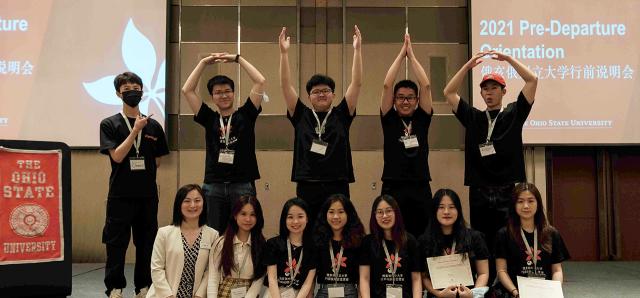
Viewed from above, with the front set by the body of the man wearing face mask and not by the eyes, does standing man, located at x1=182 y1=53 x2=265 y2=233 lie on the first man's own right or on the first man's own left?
on the first man's own left

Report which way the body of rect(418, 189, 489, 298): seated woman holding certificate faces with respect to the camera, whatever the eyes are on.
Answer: toward the camera

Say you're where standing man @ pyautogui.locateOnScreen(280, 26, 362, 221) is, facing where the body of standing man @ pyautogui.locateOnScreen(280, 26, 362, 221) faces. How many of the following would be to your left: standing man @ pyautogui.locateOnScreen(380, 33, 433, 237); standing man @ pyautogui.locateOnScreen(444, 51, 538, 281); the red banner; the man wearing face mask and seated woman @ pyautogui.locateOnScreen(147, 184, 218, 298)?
2

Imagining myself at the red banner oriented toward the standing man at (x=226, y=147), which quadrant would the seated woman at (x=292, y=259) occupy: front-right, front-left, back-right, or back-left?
front-right

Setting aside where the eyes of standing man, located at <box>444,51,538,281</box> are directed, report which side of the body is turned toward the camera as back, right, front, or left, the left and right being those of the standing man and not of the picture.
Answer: front

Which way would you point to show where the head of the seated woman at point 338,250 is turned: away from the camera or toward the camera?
toward the camera

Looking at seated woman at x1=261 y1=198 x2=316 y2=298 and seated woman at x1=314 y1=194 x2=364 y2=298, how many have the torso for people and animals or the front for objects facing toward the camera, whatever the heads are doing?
2

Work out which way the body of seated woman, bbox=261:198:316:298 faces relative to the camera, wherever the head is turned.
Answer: toward the camera

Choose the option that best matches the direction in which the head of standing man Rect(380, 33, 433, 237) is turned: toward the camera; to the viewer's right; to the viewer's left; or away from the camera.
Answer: toward the camera

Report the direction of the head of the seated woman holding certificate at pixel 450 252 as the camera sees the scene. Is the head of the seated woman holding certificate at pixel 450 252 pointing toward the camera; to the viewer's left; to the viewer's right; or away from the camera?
toward the camera

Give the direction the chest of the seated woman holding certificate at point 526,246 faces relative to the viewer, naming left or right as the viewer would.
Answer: facing the viewer
